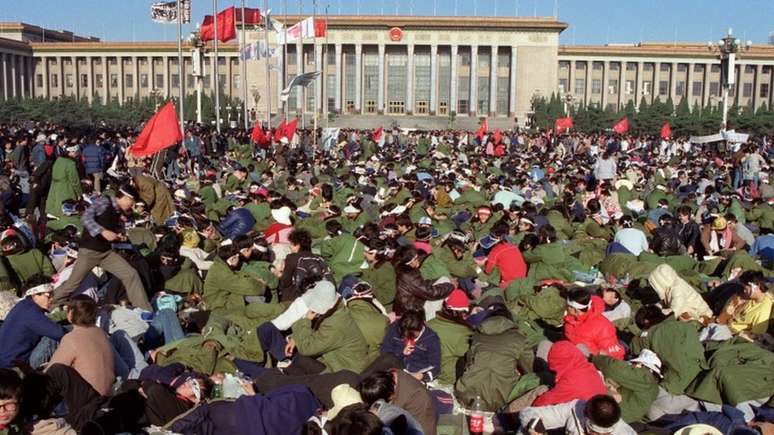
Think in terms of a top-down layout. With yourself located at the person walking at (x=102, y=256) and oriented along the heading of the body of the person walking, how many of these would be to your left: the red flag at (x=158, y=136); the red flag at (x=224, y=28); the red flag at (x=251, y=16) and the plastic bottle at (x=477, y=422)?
3

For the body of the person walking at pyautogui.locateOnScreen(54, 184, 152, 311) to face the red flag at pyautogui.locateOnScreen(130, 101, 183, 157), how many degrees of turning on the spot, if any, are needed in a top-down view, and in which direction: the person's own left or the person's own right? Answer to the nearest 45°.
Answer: approximately 90° to the person's own left

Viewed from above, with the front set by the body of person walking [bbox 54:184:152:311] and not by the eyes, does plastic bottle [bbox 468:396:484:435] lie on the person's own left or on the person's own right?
on the person's own right

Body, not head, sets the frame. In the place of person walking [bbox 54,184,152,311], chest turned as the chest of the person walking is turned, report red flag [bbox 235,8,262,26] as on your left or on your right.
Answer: on your left

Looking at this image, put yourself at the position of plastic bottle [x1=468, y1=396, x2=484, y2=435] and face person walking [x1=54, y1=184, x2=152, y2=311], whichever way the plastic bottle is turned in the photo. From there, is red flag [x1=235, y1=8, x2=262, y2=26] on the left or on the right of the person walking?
right

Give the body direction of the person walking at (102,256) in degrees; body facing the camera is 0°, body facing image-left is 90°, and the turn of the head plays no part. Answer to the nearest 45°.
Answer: approximately 270°
